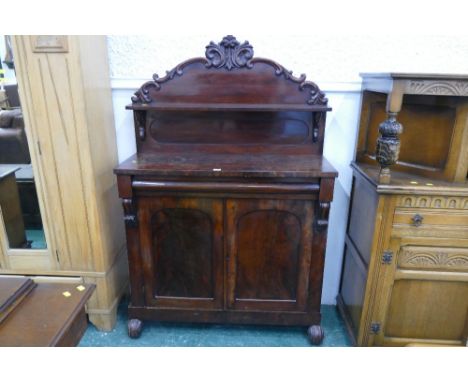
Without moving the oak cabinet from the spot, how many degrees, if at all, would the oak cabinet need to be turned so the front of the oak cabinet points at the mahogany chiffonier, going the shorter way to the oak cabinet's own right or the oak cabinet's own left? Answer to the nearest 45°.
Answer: approximately 90° to the oak cabinet's own right

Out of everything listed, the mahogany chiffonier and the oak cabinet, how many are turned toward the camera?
2

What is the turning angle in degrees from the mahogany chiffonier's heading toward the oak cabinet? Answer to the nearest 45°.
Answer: approximately 90° to its left

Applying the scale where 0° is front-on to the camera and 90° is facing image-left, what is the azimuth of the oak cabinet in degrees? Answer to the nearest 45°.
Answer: approximately 0°

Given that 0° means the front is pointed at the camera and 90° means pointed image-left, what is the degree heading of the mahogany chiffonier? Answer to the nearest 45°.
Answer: approximately 0°
